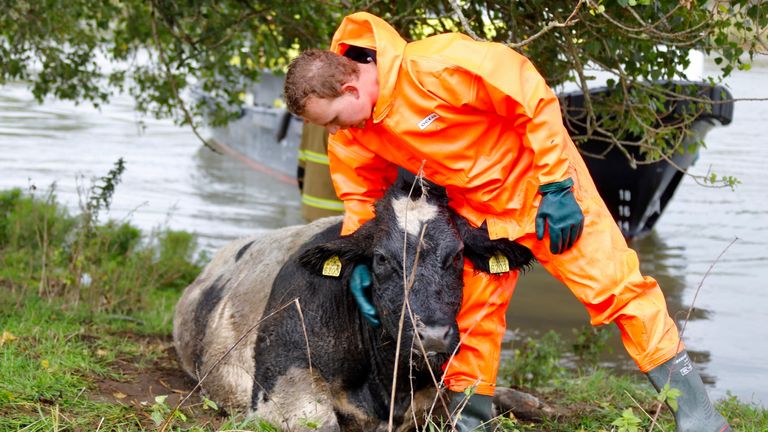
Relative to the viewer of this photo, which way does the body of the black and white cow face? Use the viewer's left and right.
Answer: facing the viewer and to the right of the viewer

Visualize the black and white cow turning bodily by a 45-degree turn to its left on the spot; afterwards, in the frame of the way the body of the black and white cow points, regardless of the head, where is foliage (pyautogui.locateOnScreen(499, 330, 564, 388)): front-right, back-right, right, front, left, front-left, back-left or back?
front-left

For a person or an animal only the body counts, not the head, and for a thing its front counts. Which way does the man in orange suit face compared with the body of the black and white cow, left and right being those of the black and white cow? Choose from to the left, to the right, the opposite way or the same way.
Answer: to the right

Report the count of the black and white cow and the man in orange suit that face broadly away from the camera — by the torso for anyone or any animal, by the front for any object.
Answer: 0

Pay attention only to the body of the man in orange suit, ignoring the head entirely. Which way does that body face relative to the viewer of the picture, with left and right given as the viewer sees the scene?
facing the viewer and to the left of the viewer
